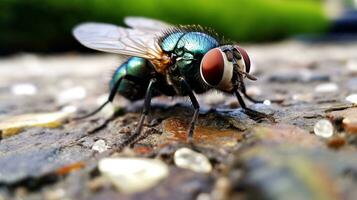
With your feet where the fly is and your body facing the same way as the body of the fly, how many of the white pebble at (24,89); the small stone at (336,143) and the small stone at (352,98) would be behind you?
1

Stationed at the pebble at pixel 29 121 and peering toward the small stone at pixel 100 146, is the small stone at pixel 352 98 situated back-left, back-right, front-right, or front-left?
front-left

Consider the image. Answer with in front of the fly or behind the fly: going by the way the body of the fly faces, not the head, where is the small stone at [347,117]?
in front

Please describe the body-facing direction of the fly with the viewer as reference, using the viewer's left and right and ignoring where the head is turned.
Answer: facing the viewer and to the right of the viewer

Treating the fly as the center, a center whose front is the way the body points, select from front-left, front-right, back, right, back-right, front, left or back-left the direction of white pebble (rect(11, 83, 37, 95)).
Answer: back

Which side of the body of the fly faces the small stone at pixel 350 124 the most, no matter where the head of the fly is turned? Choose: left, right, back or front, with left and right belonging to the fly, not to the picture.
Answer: front

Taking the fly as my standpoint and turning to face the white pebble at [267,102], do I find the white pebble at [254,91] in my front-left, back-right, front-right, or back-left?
front-left

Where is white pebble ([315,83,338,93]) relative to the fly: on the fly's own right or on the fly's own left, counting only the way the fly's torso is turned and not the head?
on the fly's own left

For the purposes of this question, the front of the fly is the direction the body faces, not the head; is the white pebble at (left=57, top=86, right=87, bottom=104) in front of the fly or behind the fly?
behind

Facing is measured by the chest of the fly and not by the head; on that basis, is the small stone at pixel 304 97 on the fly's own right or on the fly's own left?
on the fly's own left

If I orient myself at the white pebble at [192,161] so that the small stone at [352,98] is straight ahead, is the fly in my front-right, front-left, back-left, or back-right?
front-left

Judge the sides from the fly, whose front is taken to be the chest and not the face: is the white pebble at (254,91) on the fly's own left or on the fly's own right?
on the fly's own left

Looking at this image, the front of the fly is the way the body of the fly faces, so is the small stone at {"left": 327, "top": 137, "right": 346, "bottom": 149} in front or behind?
in front

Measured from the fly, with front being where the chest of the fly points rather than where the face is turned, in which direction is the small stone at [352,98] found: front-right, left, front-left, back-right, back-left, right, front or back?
front-left

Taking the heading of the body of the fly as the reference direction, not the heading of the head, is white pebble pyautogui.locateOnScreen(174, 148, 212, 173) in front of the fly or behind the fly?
in front

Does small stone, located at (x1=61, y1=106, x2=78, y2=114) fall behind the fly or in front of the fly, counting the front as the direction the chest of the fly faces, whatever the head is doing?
behind
